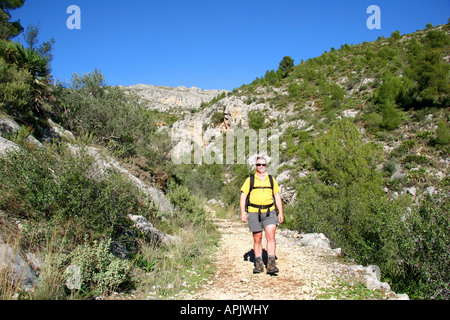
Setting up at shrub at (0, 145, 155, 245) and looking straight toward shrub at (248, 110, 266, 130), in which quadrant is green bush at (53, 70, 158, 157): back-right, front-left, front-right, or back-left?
front-left

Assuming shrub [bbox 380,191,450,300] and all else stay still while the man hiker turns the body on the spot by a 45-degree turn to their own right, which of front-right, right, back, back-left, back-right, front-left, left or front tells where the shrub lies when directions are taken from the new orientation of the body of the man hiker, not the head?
back-left

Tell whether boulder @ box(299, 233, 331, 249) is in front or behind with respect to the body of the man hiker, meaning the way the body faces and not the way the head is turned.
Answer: behind

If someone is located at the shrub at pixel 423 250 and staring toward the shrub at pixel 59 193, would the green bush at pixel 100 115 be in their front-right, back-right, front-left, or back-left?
front-right

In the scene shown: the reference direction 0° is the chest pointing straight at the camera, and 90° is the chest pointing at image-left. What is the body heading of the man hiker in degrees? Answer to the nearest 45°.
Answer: approximately 0°

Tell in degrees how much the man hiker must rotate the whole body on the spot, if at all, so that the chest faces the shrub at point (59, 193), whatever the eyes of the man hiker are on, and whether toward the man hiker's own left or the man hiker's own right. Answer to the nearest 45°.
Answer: approximately 45° to the man hiker's own right

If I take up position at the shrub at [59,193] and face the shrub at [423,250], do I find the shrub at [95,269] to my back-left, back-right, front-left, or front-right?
front-right

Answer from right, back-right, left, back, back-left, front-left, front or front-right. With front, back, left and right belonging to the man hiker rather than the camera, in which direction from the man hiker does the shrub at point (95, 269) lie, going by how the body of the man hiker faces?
front-right

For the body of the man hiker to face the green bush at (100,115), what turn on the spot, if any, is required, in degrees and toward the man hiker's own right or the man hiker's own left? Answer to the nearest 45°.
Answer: approximately 135° to the man hiker's own right

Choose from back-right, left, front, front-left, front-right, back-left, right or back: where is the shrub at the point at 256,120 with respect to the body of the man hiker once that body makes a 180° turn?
front

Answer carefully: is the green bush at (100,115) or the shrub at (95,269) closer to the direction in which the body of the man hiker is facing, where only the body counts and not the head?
the shrub
